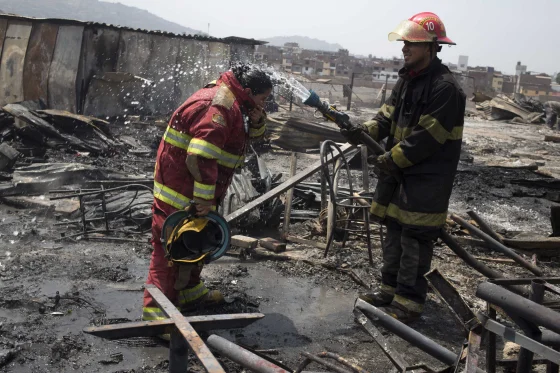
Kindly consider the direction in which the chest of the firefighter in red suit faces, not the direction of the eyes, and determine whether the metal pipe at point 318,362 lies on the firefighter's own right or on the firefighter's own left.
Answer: on the firefighter's own right

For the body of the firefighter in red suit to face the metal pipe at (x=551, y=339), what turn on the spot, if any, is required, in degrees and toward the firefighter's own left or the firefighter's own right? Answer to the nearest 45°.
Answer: approximately 45° to the firefighter's own right

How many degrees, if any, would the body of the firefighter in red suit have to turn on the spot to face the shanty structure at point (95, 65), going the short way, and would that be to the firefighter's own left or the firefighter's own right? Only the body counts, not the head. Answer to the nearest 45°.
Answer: approximately 90° to the firefighter's own left

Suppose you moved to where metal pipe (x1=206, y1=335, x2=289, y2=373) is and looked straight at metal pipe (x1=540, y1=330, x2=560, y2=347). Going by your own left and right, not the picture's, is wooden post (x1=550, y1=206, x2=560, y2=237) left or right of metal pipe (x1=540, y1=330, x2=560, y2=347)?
left

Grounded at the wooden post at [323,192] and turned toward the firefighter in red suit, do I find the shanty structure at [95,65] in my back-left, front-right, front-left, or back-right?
back-right

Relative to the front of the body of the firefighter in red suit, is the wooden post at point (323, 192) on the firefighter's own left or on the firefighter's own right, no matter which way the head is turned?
on the firefighter's own left

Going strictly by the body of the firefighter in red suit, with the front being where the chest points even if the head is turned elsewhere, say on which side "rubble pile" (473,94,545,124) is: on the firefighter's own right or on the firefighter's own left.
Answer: on the firefighter's own left

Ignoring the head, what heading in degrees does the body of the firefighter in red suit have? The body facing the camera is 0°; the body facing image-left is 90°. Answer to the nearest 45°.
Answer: approximately 270°

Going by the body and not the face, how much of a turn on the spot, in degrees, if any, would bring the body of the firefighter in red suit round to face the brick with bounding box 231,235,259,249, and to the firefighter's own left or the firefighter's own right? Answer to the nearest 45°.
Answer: approximately 90° to the firefighter's own left

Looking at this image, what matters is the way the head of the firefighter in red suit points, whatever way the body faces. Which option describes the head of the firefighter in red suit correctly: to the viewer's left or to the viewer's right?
to the viewer's right

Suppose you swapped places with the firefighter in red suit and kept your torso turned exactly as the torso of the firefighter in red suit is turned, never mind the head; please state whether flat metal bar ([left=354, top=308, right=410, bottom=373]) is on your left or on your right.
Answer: on your right
